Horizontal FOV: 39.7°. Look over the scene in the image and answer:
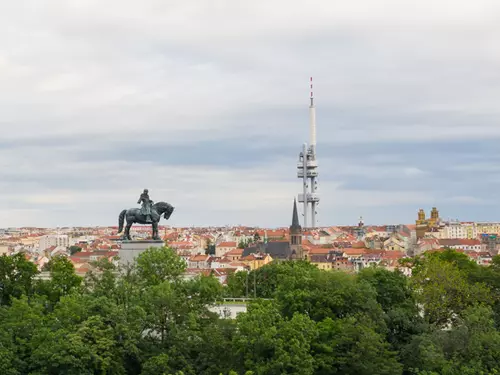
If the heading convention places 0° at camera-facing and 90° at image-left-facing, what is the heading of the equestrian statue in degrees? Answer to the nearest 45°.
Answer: approximately 270°

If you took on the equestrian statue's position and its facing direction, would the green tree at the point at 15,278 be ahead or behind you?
behind

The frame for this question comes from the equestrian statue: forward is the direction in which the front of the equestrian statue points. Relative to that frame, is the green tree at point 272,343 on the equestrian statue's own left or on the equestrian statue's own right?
on the equestrian statue's own right

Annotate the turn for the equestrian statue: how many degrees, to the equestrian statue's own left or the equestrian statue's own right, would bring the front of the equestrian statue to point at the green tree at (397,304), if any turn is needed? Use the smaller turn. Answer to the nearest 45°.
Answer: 0° — it already faces it

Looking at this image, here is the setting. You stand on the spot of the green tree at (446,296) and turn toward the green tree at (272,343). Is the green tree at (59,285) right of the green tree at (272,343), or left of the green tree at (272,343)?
right
